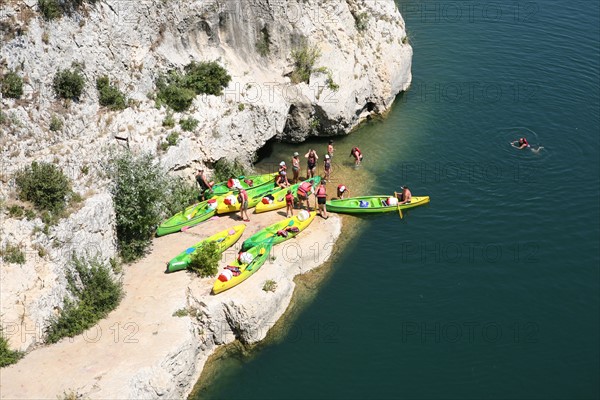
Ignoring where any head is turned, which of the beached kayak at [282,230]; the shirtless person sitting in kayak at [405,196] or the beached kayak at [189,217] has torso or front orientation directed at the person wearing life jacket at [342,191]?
the shirtless person sitting in kayak at [405,196]

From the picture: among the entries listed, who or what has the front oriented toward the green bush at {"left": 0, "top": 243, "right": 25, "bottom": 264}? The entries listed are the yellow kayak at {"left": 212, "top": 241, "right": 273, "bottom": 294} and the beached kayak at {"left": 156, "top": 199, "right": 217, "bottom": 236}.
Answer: the beached kayak

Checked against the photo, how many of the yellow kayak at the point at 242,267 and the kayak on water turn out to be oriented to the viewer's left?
1

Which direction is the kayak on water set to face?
to the viewer's left

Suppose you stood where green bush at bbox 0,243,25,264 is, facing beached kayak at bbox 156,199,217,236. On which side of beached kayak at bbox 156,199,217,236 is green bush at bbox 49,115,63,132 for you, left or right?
left

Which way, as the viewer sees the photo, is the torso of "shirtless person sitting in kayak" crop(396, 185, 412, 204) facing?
to the viewer's left

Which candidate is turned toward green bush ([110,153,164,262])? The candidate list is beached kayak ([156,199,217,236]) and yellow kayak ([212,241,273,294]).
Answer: the beached kayak

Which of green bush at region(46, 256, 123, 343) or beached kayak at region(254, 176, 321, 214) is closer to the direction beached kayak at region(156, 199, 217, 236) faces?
the green bush
